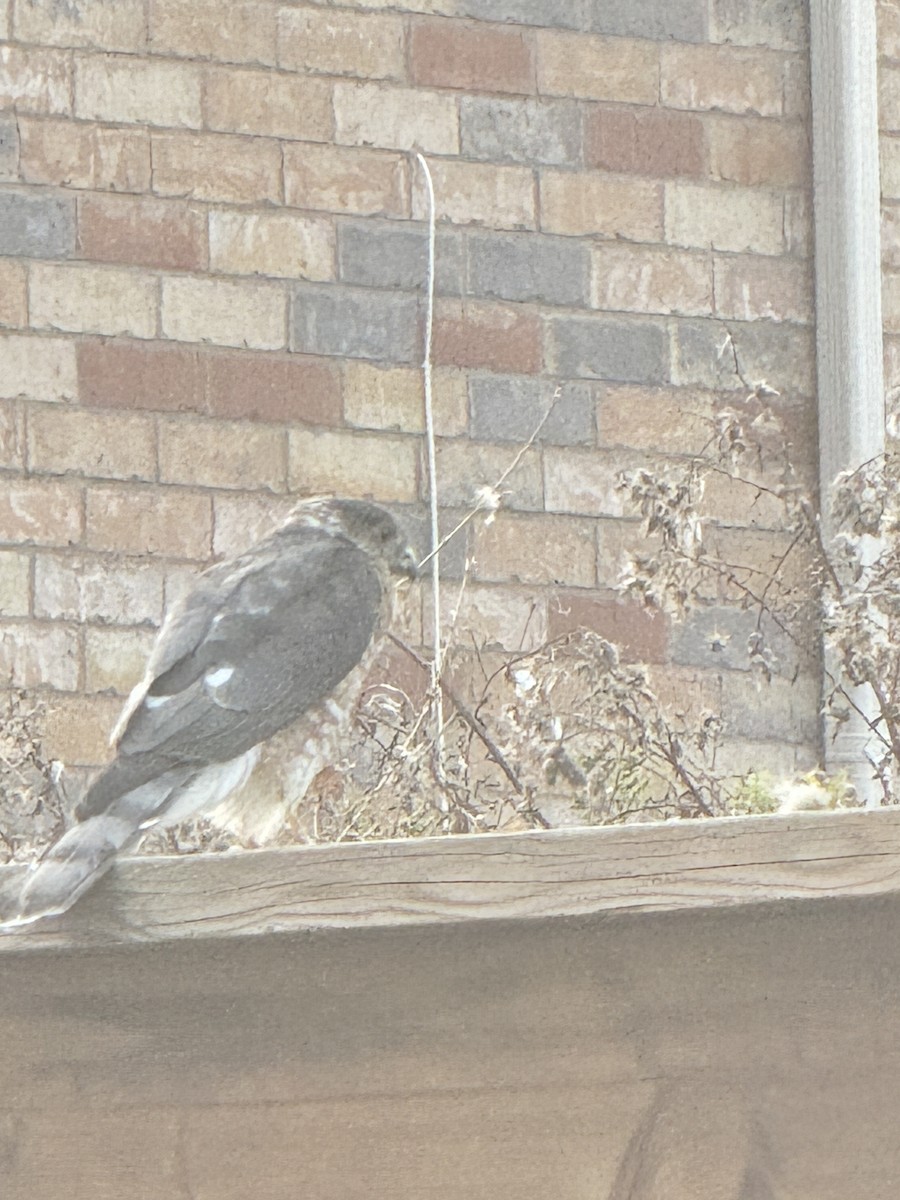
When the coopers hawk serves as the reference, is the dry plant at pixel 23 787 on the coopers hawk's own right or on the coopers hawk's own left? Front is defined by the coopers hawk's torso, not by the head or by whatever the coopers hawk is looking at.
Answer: on the coopers hawk's own left

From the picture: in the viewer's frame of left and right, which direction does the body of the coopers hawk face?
facing away from the viewer and to the right of the viewer

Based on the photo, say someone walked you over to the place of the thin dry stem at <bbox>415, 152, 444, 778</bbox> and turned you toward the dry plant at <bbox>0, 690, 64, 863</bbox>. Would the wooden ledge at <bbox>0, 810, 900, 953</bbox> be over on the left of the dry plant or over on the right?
left
